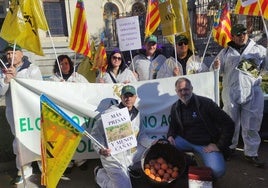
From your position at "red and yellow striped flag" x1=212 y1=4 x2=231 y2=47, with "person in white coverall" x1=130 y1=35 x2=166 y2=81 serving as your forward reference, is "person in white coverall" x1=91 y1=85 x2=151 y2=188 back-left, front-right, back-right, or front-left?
front-left

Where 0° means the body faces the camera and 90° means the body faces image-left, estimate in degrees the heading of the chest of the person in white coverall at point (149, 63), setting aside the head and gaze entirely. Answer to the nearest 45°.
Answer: approximately 0°

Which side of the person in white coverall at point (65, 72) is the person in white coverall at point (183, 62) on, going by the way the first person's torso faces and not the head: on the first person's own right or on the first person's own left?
on the first person's own left

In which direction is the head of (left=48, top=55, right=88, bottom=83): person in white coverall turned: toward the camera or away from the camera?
toward the camera

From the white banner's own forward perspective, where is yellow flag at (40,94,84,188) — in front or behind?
in front

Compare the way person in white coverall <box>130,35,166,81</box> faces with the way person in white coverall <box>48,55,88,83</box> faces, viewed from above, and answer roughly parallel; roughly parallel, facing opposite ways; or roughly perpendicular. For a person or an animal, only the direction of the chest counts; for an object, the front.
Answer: roughly parallel

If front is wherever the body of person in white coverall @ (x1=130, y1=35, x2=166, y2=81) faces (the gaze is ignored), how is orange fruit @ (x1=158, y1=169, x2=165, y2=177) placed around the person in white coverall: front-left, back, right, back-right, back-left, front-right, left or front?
front

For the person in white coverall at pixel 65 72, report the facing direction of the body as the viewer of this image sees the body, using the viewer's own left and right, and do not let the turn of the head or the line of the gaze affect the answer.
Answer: facing the viewer

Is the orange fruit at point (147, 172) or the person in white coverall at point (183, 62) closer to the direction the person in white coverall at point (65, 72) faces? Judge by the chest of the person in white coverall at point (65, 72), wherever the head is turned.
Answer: the orange fruit

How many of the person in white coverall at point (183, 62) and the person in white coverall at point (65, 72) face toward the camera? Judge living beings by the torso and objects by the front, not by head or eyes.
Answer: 2

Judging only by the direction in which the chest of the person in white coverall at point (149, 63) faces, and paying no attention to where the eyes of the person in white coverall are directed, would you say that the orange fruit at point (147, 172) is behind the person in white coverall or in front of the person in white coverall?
in front

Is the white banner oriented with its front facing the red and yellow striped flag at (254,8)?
no

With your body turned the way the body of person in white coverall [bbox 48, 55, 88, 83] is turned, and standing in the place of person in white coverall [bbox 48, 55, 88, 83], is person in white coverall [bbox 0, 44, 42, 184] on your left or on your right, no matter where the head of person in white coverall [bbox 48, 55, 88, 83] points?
on your right

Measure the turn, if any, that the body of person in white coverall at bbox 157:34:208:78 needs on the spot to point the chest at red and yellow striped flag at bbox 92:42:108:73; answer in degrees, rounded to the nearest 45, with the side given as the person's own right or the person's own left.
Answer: approximately 135° to the person's own right

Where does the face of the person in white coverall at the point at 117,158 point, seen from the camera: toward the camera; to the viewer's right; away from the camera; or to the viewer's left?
toward the camera

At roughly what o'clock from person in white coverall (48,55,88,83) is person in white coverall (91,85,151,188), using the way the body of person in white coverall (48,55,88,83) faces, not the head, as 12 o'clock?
person in white coverall (91,85,151,188) is roughly at 11 o'clock from person in white coverall (48,55,88,83).

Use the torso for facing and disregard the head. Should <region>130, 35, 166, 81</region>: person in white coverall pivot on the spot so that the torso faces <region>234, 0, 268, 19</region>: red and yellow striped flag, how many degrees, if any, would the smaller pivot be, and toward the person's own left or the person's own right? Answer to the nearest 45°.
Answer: approximately 90° to the person's own left

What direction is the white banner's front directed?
toward the camera
